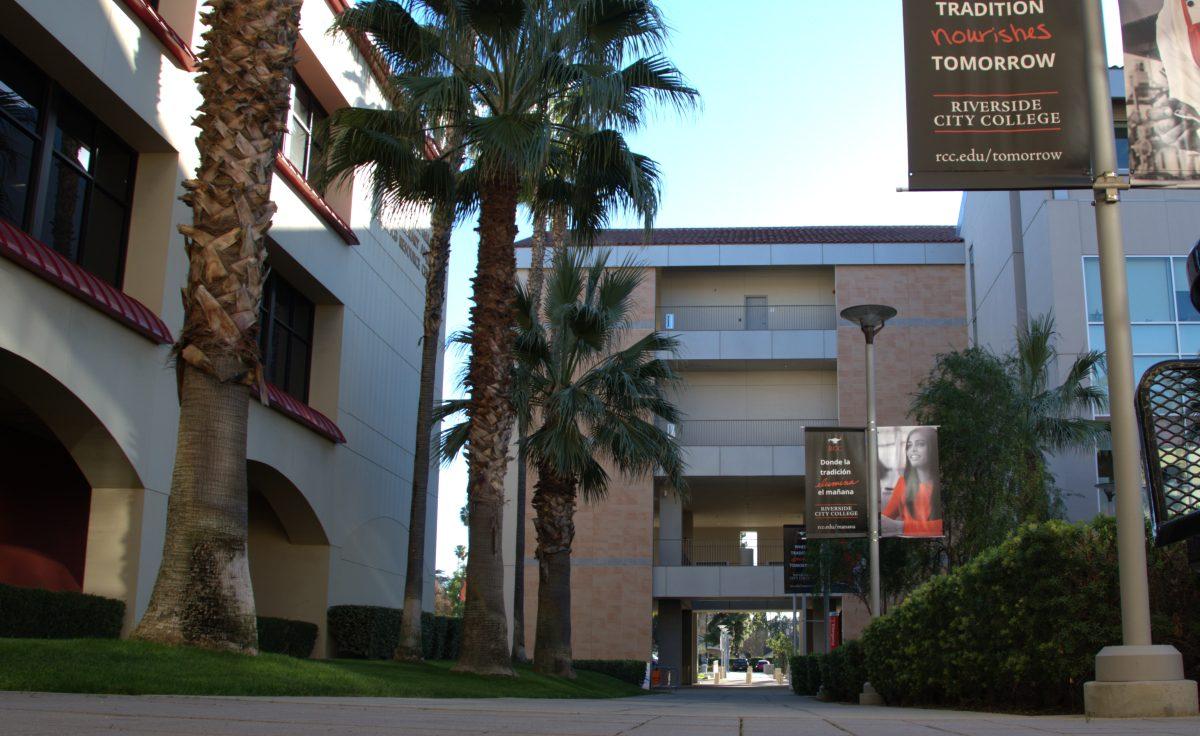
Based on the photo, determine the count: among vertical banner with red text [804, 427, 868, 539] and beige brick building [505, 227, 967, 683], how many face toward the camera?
2

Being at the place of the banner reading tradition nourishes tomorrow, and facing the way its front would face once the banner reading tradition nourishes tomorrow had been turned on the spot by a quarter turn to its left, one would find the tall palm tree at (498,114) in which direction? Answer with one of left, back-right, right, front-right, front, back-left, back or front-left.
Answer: back-left

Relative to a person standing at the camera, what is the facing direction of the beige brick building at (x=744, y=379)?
facing the viewer

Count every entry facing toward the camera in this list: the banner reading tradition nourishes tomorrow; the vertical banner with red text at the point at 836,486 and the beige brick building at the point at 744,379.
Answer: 3

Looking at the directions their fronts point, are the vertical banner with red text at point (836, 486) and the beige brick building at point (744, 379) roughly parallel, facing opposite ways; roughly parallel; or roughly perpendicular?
roughly parallel

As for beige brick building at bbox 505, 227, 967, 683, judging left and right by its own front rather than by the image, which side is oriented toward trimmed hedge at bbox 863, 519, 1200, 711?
front

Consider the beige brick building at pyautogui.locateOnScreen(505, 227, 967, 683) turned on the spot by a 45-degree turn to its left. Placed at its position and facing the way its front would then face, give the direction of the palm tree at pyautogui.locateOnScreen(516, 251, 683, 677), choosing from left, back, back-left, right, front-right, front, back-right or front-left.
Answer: front-right

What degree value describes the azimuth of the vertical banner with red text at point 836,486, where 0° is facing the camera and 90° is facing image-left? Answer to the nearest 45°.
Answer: approximately 0°

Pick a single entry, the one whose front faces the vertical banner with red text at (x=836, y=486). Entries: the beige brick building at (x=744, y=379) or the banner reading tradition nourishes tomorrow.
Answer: the beige brick building

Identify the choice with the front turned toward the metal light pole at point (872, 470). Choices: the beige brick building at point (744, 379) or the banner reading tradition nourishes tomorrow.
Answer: the beige brick building

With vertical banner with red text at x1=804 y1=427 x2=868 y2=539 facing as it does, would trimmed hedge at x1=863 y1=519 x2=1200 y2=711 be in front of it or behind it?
in front

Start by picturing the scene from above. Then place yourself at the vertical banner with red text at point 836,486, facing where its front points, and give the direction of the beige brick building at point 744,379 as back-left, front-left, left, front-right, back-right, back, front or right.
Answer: back

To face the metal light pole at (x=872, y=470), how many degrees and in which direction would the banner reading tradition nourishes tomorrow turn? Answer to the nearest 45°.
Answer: approximately 180°

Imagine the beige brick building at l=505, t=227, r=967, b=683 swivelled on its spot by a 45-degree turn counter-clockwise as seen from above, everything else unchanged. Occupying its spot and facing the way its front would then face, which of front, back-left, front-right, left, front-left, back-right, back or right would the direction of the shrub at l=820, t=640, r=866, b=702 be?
front-right

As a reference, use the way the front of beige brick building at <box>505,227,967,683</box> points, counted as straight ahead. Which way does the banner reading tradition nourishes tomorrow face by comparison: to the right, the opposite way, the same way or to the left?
the same way
